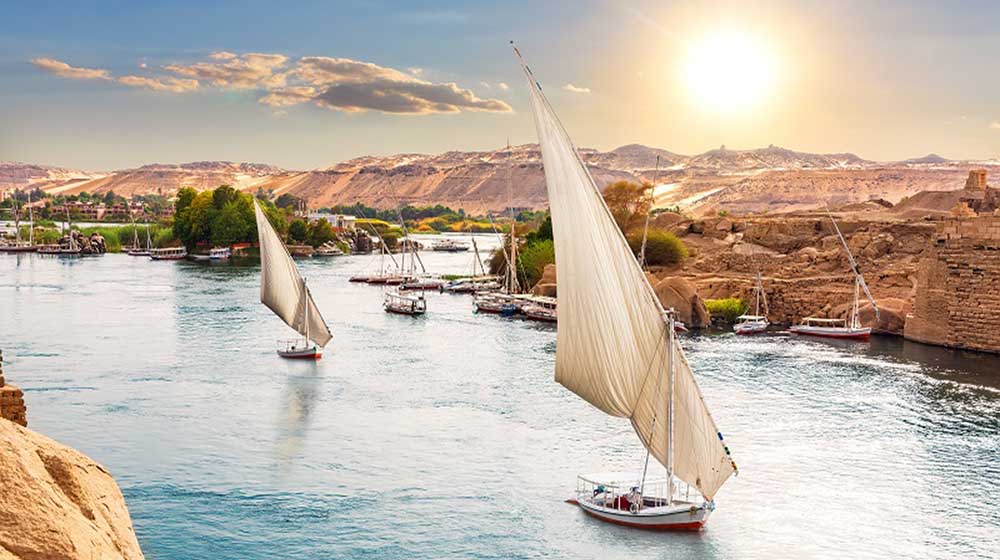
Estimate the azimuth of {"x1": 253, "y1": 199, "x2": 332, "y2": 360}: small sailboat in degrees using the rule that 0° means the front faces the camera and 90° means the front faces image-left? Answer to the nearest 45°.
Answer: approximately 315°

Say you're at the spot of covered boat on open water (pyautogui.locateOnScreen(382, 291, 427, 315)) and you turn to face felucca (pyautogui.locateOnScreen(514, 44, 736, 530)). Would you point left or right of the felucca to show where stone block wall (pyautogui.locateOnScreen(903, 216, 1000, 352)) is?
left

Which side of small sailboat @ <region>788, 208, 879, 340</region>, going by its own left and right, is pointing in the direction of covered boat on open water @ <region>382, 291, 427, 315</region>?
back

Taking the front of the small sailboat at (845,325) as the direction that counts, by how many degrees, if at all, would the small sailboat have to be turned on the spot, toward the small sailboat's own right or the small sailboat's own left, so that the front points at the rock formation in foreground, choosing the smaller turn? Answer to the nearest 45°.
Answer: approximately 90° to the small sailboat's own right

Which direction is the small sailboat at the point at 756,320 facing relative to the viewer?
to the viewer's right

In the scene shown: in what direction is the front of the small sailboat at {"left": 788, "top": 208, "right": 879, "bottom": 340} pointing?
to the viewer's right

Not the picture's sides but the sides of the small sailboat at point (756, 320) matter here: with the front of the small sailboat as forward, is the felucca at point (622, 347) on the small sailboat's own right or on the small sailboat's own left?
on the small sailboat's own right
